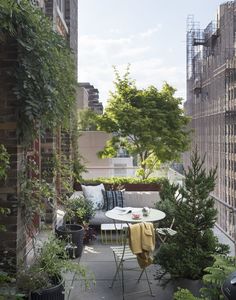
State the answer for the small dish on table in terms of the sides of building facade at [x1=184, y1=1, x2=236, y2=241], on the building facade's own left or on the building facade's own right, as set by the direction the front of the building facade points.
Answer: on the building facade's own left

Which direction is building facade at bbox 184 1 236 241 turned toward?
to the viewer's left

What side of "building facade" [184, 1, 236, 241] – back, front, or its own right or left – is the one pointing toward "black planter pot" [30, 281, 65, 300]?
left

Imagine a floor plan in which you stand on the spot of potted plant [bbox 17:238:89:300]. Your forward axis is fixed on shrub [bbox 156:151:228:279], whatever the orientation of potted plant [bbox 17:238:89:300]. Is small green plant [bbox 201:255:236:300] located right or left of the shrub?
right

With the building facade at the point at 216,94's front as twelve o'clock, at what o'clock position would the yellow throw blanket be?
The yellow throw blanket is roughly at 9 o'clock from the building facade.

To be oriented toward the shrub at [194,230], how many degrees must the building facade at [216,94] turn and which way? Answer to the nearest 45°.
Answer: approximately 90° to its left

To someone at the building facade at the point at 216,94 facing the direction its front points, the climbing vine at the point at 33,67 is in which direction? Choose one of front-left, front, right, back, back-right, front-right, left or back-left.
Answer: left

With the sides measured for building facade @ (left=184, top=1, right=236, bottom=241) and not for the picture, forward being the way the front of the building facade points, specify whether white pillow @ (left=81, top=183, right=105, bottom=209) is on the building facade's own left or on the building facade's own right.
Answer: on the building facade's own left

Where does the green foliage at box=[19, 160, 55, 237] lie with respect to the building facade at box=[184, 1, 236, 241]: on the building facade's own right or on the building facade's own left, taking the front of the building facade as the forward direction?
on the building facade's own left
